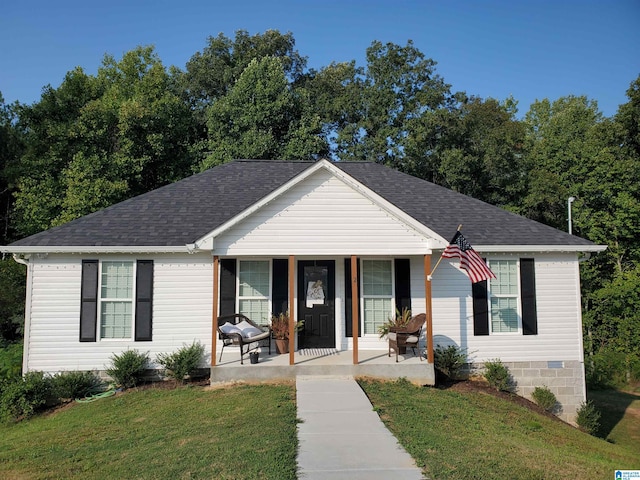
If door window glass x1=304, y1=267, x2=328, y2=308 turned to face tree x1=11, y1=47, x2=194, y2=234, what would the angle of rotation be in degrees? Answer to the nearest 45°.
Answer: approximately 135° to its right

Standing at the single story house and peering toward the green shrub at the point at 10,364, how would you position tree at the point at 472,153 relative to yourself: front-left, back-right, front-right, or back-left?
back-right

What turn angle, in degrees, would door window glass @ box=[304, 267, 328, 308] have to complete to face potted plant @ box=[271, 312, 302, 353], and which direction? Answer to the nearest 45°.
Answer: approximately 45° to its right

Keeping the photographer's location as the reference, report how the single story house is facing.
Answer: facing the viewer

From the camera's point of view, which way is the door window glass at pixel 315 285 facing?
toward the camera

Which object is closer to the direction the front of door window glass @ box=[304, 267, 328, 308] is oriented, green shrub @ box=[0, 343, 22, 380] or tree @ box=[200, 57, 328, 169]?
the green shrub

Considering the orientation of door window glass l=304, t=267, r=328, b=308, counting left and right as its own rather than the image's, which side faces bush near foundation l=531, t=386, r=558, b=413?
left

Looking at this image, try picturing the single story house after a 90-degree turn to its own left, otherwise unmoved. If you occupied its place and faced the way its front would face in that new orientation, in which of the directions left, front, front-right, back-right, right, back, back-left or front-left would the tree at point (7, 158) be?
back-left

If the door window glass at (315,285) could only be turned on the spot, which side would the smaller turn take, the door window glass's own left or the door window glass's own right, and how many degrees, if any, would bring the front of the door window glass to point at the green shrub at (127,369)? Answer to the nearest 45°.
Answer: approximately 90° to the door window glass's own right

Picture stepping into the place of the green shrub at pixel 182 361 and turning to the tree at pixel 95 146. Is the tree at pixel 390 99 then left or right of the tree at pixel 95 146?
right

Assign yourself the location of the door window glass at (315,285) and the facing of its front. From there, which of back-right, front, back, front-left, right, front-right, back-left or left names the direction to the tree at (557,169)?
back-left

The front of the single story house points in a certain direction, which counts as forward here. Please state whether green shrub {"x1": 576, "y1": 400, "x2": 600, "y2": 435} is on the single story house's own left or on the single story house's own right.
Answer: on the single story house's own left

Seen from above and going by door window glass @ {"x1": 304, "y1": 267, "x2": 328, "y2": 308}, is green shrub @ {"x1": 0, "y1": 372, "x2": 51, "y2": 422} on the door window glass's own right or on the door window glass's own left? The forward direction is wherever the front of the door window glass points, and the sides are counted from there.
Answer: on the door window glass's own right

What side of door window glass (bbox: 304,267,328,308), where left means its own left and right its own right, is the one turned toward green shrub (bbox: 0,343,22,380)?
right
